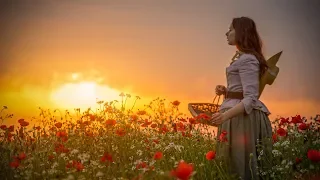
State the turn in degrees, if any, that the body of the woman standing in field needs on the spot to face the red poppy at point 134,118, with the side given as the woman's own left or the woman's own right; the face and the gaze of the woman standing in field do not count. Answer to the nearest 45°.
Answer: approximately 45° to the woman's own right

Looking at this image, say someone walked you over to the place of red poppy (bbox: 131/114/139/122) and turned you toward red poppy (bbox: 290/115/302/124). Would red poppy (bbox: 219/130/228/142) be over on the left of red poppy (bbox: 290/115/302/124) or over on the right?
right

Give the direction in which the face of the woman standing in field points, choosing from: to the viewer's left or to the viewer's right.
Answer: to the viewer's left

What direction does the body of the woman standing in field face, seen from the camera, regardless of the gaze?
to the viewer's left

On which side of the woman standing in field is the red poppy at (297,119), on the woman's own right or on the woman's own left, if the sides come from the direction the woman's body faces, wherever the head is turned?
on the woman's own right
